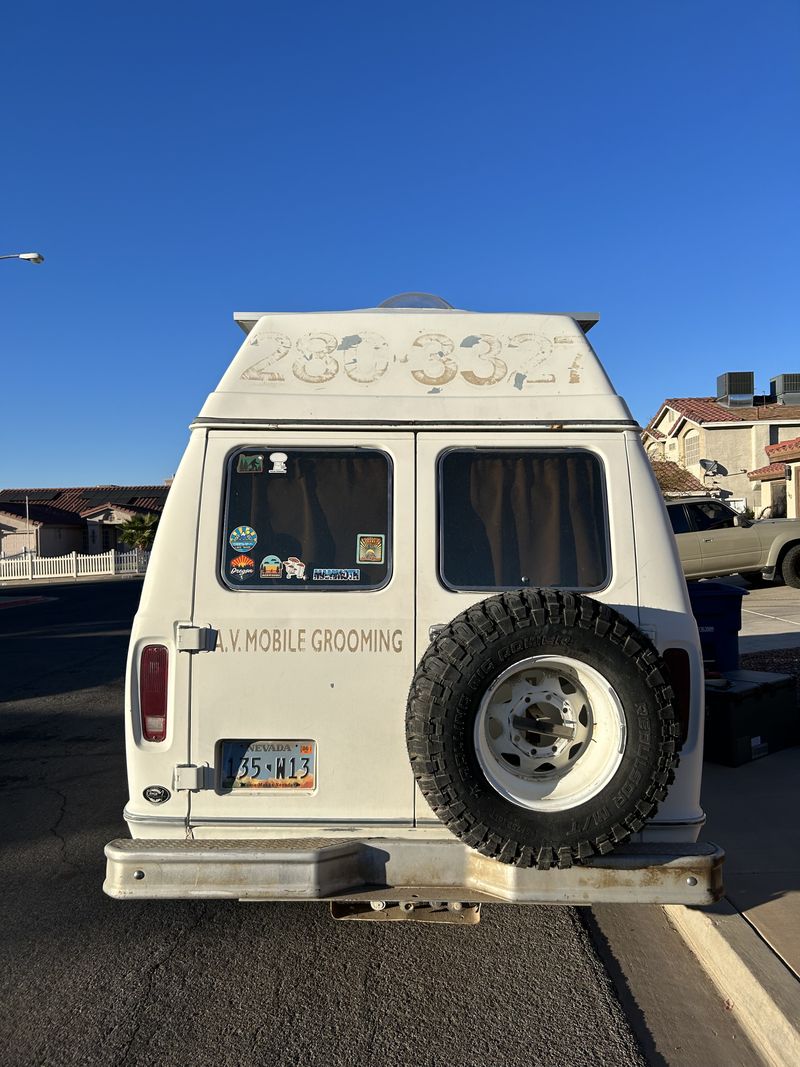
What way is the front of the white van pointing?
away from the camera

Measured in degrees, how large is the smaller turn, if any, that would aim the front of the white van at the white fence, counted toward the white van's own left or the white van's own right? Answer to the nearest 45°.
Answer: approximately 45° to the white van's own left

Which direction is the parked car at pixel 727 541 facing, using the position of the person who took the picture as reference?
facing to the right of the viewer

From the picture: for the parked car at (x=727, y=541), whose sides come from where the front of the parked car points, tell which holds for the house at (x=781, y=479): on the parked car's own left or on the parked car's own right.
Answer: on the parked car's own left

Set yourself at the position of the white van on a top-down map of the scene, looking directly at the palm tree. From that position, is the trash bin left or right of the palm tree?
right
